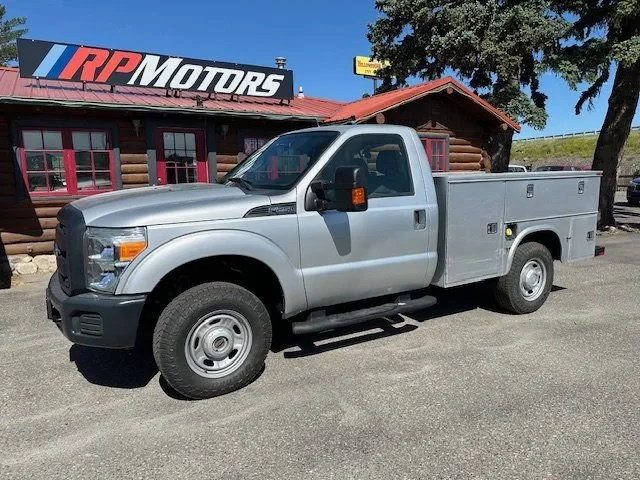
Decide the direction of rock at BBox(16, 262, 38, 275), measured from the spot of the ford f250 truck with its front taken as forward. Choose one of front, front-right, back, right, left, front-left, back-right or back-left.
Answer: right

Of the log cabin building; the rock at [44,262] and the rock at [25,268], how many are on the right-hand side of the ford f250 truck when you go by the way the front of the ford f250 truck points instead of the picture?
3

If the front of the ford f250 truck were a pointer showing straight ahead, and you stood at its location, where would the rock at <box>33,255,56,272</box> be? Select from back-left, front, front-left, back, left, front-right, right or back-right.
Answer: right

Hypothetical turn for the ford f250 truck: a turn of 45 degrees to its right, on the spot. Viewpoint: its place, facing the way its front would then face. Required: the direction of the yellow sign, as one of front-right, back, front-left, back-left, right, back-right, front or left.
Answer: right

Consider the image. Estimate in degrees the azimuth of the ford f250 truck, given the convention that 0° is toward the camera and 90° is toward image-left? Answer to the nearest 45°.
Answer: approximately 45°

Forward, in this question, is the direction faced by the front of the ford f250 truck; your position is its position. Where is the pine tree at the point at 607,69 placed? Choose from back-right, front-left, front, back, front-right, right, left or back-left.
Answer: back

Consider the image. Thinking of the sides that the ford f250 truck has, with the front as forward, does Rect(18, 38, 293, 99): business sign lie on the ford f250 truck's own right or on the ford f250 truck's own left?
on the ford f250 truck's own right

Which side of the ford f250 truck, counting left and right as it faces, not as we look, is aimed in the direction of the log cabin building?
right

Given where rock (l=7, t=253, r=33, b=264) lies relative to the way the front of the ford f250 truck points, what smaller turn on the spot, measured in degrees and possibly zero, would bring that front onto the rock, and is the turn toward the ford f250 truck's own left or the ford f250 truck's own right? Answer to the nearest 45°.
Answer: approximately 90° to the ford f250 truck's own right

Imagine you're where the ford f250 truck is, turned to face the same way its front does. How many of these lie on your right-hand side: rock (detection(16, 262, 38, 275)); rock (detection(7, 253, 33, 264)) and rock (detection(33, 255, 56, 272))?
3
